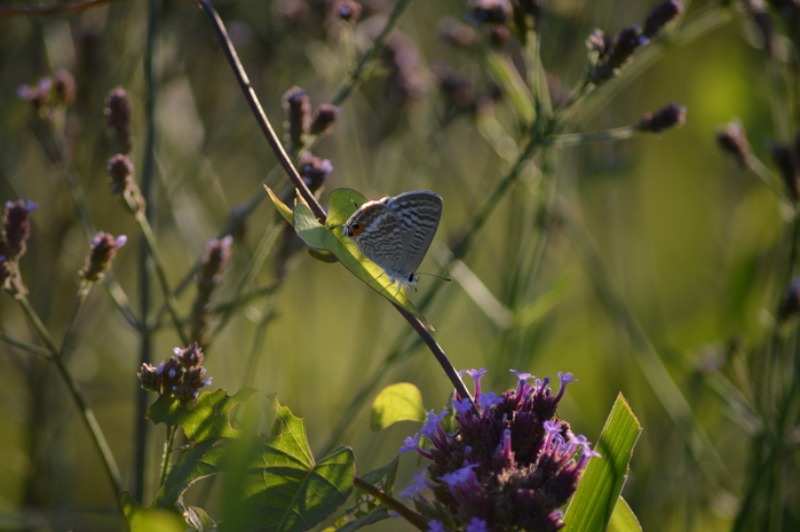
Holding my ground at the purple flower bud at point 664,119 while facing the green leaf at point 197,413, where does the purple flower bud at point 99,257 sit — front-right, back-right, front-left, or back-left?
front-right

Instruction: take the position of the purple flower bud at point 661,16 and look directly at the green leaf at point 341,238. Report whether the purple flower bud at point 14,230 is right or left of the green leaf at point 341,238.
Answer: right

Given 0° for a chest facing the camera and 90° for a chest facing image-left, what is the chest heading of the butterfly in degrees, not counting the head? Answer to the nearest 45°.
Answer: approximately 270°
